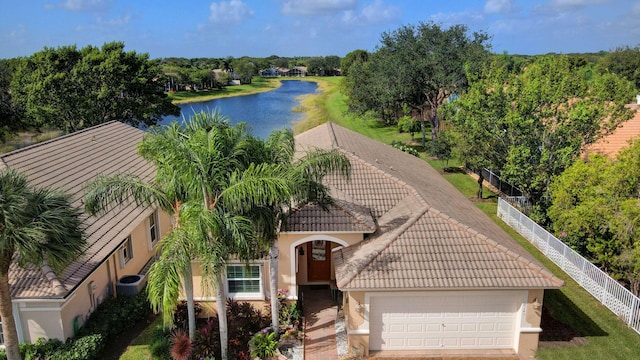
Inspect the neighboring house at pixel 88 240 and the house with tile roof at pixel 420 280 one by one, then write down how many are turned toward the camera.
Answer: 2

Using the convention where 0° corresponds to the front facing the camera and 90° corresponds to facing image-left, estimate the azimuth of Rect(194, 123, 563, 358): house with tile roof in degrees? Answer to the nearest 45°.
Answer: approximately 0°

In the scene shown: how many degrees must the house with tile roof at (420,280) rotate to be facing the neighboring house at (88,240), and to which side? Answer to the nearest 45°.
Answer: approximately 90° to its right

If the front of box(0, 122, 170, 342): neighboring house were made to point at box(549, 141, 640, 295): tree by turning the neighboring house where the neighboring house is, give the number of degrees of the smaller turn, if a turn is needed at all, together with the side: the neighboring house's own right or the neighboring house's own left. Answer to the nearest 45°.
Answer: approximately 45° to the neighboring house's own left

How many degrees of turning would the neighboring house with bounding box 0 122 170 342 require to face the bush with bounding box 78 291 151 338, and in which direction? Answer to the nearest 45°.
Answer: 0° — it already faces it

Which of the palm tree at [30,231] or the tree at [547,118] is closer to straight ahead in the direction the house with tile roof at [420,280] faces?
the palm tree

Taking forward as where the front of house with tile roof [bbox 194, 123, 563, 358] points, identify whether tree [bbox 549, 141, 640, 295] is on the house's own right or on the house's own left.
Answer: on the house's own left

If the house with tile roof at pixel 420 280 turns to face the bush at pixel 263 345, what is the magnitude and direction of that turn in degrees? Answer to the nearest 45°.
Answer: approximately 90° to its right

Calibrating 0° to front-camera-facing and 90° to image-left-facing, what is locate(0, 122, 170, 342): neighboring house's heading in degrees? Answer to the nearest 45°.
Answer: approximately 0°

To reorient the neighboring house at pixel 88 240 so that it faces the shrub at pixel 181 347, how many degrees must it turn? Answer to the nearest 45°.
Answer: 0° — it already faces it

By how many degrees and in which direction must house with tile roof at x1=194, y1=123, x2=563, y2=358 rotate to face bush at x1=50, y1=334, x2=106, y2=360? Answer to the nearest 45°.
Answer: approximately 90° to its right

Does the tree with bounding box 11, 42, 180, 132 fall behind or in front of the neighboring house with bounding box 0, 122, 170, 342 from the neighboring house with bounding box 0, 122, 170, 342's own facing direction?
behind

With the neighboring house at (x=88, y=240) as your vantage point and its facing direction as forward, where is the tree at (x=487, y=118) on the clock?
The tree is roughly at 9 o'clock from the neighboring house.
